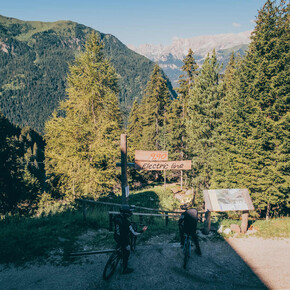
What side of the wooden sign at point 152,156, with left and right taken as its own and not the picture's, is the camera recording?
front

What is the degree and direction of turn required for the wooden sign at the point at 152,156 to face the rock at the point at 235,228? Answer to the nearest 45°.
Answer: approximately 90° to its left

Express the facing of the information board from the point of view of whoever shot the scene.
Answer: facing the viewer

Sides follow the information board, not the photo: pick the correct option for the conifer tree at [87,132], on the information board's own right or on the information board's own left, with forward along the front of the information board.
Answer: on the information board's own right

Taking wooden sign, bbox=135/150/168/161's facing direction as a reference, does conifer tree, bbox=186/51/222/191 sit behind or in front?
behind

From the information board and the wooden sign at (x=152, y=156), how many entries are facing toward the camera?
2

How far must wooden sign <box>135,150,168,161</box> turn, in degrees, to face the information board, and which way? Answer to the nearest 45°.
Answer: approximately 90° to its left

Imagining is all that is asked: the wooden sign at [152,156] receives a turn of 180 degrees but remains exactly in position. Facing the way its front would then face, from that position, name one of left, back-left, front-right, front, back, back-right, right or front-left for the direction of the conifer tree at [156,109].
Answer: front

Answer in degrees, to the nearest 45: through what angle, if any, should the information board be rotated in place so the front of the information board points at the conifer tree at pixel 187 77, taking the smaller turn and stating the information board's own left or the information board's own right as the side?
approximately 180°
